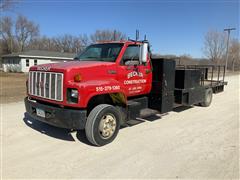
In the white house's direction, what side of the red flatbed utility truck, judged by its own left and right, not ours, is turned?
right

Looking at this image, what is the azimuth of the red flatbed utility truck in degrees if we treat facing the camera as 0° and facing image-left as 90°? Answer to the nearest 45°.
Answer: approximately 45°
